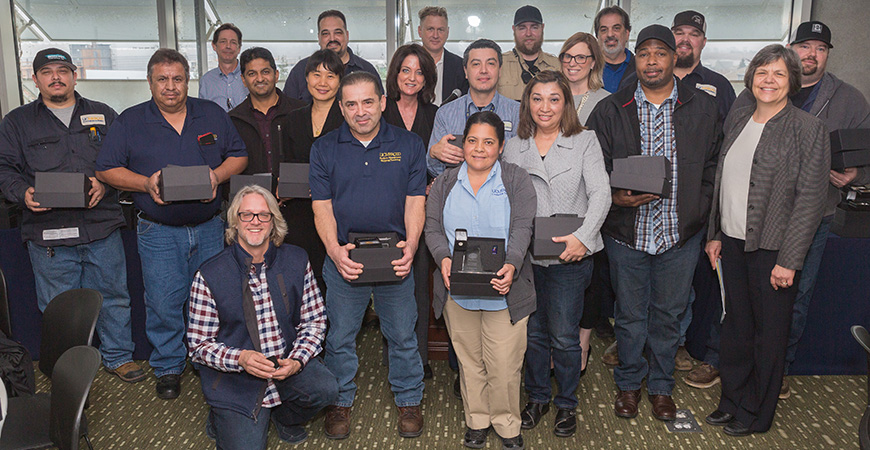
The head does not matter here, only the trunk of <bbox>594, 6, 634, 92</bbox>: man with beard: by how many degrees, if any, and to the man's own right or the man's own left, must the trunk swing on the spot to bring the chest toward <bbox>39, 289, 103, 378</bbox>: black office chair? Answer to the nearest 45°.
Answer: approximately 45° to the man's own right

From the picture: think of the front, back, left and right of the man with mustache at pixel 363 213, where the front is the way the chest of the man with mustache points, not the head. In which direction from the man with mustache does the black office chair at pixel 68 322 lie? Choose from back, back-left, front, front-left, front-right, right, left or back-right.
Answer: right

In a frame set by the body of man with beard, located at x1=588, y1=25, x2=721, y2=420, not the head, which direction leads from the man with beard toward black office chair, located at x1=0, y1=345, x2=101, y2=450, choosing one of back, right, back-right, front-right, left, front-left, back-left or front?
front-right

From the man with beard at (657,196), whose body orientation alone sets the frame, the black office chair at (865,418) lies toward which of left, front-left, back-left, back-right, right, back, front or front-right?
front-left

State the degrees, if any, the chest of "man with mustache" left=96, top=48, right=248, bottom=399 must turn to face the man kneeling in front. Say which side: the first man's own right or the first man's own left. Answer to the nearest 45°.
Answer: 0° — they already face them

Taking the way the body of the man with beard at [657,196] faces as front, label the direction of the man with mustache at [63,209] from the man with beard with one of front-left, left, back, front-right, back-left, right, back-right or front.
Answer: right

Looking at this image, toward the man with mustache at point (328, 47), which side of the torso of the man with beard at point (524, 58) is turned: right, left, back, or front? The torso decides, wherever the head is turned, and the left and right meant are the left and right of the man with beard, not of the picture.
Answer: right

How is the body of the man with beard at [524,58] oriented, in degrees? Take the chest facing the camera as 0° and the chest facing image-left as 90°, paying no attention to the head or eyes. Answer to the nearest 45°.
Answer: approximately 0°

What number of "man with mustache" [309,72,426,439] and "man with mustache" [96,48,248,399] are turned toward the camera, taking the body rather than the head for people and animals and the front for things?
2

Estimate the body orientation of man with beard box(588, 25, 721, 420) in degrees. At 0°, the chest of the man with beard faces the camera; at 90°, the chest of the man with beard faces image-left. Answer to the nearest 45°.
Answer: approximately 0°
